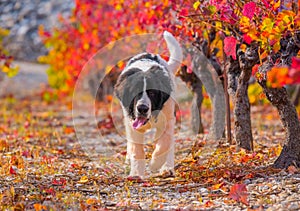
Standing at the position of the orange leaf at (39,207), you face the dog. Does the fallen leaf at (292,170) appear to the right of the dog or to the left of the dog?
right

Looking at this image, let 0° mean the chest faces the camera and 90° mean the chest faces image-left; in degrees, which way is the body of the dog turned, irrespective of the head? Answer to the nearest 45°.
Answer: approximately 0°

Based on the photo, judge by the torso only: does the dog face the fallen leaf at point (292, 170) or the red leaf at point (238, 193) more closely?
the red leaf

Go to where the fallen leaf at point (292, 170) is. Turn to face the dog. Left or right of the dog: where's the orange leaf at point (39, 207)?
left

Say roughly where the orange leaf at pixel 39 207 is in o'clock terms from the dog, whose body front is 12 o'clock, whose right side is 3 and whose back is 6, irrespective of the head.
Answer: The orange leaf is roughly at 1 o'clock from the dog.

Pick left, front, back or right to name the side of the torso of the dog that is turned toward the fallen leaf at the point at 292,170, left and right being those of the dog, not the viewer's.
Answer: left

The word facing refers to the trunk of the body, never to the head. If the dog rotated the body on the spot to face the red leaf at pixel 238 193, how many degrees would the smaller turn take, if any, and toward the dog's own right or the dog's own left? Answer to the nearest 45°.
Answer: approximately 45° to the dog's own left

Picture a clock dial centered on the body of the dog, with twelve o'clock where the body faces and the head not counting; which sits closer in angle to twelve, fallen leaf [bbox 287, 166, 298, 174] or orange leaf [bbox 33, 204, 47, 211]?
the orange leaf

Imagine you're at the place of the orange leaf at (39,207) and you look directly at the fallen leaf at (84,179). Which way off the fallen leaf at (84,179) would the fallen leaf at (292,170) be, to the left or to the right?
right

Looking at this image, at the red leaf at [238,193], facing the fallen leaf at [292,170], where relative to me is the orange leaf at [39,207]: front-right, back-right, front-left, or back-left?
back-left

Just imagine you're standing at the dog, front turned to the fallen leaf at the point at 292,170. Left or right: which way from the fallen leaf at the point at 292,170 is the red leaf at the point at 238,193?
right
